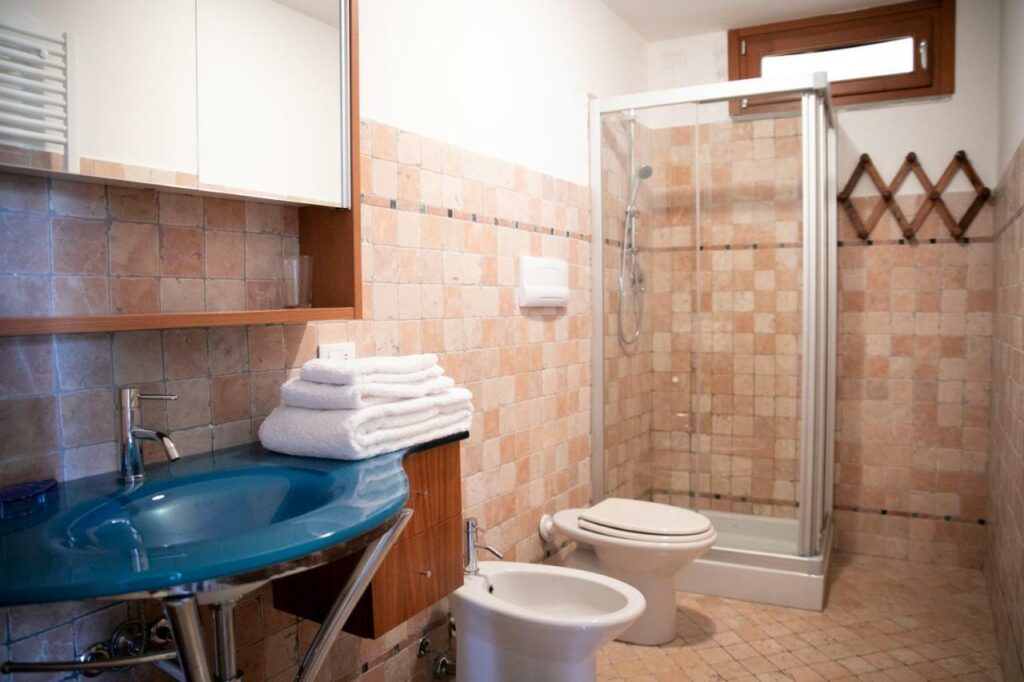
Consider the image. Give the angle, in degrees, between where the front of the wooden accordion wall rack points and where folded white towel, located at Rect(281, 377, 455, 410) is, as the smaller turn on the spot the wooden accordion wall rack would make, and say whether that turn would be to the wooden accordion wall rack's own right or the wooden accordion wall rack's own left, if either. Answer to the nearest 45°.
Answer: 0° — it already faces it

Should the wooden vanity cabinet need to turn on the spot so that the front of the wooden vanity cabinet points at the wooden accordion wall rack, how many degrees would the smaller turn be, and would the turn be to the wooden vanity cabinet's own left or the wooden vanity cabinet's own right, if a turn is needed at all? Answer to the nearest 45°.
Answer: approximately 90° to the wooden vanity cabinet's own left

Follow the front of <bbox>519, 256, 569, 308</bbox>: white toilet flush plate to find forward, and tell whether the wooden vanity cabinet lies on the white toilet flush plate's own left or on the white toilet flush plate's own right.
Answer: on the white toilet flush plate's own right

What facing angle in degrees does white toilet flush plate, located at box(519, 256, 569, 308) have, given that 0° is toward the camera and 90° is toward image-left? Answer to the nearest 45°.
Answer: approximately 315°

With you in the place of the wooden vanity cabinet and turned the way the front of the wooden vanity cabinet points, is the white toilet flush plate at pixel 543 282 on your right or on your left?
on your left

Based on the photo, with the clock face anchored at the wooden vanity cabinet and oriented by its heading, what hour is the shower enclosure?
The shower enclosure is roughly at 9 o'clock from the wooden vanity cabinet.
